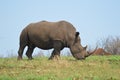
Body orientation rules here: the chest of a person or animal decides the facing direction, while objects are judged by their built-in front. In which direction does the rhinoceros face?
to the viewer's right
